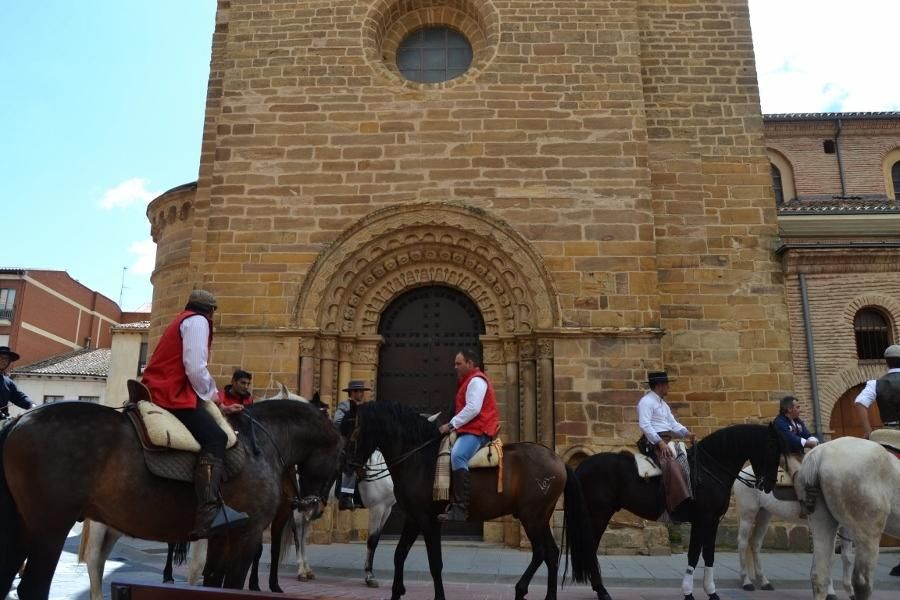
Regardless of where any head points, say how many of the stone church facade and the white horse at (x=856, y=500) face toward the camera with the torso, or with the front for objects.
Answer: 1

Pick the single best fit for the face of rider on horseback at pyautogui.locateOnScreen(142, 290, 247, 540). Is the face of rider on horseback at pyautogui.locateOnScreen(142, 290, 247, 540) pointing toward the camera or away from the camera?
away from the camera

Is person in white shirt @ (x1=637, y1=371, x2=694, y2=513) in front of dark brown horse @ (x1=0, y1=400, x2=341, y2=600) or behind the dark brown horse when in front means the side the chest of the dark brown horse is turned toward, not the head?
in front

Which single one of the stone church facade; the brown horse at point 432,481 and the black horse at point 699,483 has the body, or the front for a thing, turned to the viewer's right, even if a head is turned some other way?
the black horse

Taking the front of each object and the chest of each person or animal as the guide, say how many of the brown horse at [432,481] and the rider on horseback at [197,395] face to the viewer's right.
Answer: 1

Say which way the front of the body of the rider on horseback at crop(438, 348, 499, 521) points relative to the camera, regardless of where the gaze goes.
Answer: to the viewer's left

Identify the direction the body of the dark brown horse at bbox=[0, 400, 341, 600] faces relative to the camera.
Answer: to the viewer's right

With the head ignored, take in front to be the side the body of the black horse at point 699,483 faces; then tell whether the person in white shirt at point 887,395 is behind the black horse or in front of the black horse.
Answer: in front

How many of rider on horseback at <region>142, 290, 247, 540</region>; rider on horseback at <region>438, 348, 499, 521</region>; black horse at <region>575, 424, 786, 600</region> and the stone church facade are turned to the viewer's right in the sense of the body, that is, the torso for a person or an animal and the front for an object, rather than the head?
2

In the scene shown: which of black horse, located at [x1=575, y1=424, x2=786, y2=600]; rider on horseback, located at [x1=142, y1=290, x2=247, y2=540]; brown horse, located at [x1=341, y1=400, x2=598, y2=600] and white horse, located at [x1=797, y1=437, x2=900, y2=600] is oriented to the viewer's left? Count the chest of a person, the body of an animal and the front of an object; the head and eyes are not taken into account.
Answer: the brown horse

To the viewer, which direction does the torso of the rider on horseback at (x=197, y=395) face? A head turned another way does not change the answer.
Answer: to the viewer's right

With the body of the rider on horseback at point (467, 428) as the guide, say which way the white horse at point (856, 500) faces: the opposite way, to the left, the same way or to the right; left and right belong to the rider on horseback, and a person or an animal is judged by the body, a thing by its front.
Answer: the opposite way

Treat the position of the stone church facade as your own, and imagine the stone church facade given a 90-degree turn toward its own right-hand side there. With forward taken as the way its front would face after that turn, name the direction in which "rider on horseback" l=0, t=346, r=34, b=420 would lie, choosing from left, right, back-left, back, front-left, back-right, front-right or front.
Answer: front-left

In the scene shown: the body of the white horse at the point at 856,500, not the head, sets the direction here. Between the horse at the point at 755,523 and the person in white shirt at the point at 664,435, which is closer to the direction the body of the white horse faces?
the horse

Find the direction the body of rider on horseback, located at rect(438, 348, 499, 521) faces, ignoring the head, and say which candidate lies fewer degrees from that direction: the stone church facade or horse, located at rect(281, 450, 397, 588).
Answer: the horse

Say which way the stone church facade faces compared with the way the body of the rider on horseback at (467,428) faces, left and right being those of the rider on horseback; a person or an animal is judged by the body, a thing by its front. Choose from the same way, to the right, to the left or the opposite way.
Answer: to the left

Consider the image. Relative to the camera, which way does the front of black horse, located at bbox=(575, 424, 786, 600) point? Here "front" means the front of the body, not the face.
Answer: to the viewer's right

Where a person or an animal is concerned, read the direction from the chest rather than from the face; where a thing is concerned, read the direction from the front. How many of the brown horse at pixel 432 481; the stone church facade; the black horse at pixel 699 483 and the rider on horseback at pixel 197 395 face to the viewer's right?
2
